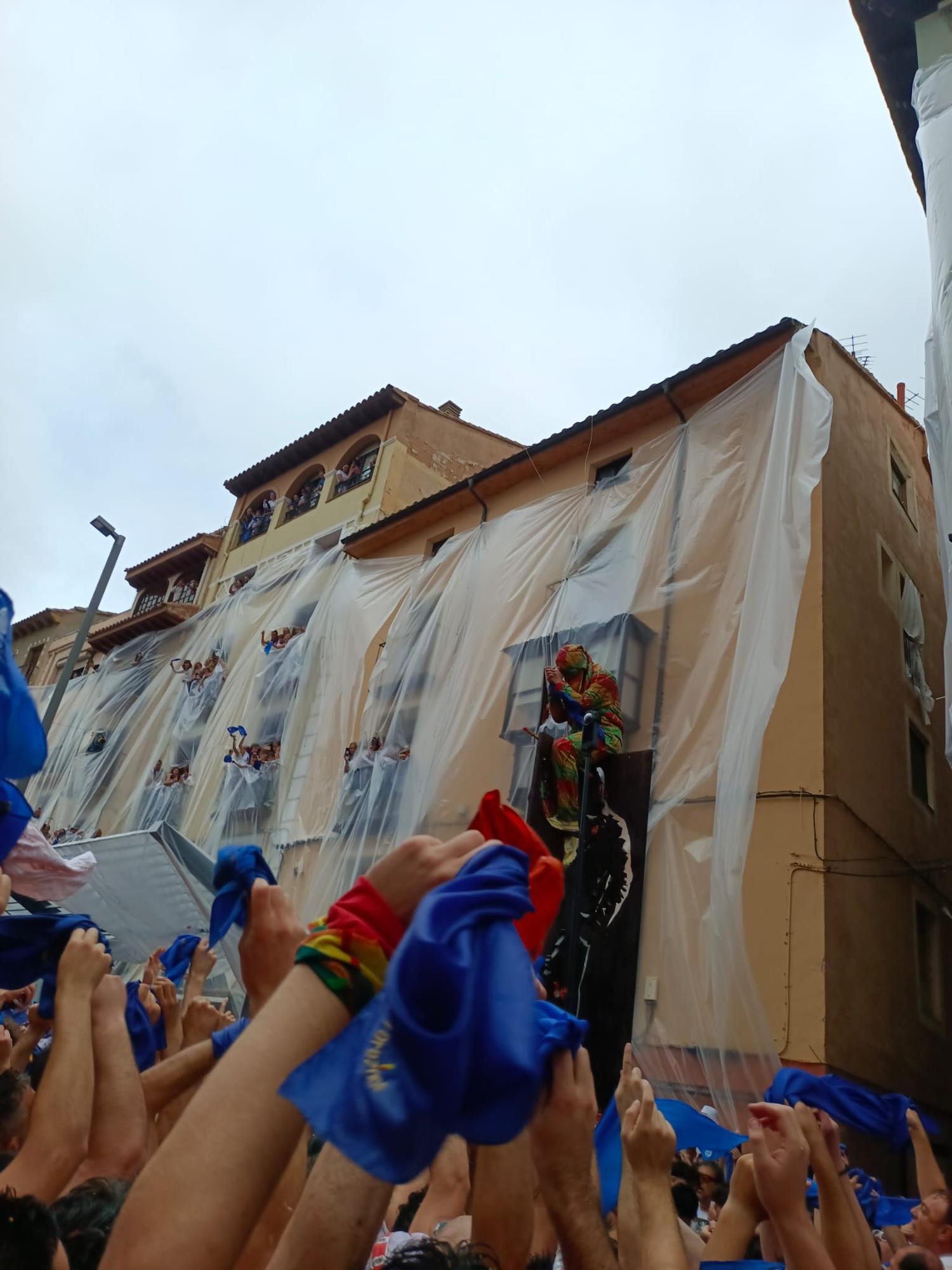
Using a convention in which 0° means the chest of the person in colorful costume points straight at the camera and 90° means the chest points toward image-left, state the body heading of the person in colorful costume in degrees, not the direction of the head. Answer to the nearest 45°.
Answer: approximately 45°

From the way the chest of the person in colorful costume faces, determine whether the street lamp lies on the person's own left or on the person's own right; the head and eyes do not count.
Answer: on the person's own right

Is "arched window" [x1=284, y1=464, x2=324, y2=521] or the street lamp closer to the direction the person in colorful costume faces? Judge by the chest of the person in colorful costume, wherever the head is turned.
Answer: the street lamp

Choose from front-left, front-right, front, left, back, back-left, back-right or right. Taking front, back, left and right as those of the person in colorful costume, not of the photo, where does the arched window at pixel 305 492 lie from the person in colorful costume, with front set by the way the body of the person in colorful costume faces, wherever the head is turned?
right
